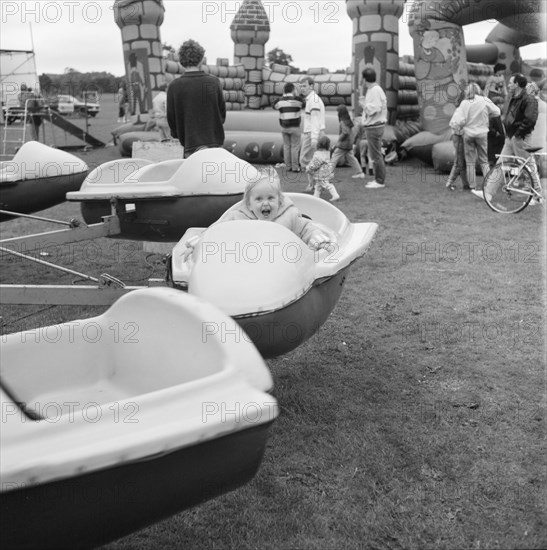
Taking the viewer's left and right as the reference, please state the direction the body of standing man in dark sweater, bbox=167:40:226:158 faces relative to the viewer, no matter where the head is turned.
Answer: facing away from the viewer

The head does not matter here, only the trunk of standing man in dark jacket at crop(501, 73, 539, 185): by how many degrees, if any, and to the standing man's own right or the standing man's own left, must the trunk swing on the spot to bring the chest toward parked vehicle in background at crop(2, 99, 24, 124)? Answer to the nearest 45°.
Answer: approximately 90° to the standing man's own right

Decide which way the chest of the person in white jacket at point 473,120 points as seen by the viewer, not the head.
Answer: away from the camera

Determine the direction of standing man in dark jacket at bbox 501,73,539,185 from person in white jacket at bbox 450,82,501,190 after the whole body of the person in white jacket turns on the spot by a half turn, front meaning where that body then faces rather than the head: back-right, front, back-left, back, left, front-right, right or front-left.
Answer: front-left

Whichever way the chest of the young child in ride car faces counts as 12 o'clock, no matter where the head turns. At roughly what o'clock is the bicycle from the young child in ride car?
The bicycle is roughly at 7 o'clock from the young child in ride car.
